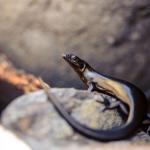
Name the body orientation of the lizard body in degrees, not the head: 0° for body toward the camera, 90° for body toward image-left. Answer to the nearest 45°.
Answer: approximately 90°
